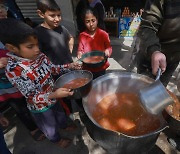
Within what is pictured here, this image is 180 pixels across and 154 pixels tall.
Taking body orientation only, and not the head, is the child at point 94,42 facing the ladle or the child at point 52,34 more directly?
the ladle

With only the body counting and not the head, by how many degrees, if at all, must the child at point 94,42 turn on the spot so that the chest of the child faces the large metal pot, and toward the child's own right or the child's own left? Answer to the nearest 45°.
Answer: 0° — they already face it

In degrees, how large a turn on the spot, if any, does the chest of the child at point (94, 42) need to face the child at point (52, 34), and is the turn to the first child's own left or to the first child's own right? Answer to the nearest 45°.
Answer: approximately 45° to the first child's own right

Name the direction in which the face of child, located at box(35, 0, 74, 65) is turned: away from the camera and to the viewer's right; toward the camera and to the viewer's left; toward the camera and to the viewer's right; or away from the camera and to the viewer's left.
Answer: toward the camera and to the viewer's right

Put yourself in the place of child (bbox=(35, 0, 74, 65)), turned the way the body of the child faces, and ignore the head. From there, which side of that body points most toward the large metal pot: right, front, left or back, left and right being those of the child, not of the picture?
front

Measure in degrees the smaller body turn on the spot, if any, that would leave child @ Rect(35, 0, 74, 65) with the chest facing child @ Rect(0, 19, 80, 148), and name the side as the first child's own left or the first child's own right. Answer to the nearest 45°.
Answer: approximately 90° to the first child's own right

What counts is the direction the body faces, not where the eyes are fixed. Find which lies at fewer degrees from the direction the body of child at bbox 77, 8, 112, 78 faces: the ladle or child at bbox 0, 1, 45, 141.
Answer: the ladle

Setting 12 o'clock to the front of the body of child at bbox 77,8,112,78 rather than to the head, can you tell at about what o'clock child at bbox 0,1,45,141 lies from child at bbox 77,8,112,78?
child at bbox 0,1,45,141 is roughly at 2 o'clock from child at bbox 77,8,112,78.

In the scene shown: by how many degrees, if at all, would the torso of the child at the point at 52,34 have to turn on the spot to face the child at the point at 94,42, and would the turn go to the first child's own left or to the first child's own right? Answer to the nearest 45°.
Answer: approximately 45° to the first child's own left

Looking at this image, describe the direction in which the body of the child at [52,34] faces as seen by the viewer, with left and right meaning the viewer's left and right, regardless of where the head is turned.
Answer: facing the viewer and to the right of the viewer

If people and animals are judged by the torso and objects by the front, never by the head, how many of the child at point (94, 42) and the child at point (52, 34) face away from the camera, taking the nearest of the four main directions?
0

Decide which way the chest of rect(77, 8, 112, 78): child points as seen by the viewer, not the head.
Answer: toward the camera

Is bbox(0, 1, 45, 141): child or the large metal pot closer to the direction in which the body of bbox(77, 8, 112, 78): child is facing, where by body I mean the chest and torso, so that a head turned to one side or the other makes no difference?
the large metal pot
